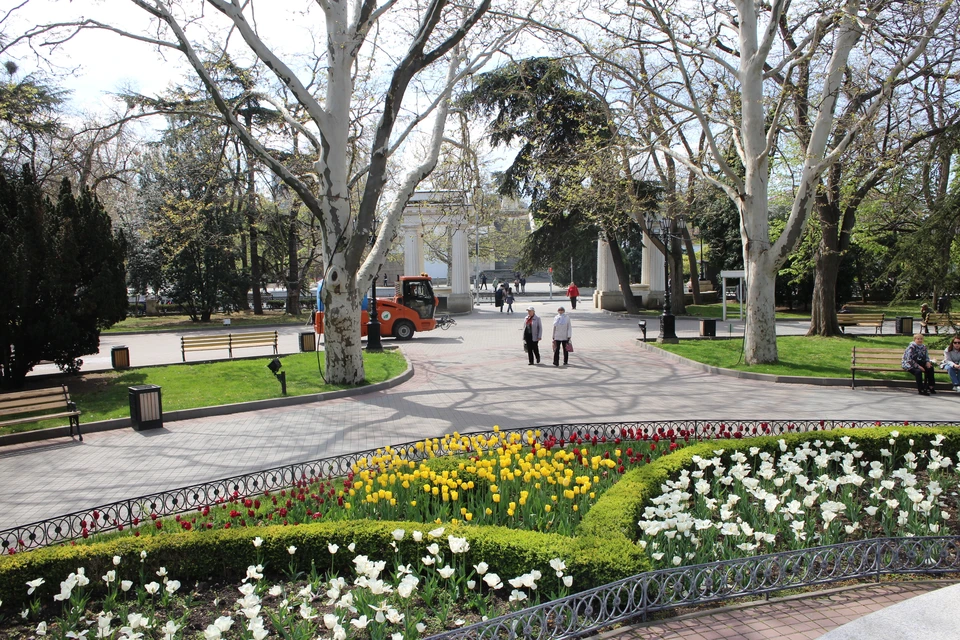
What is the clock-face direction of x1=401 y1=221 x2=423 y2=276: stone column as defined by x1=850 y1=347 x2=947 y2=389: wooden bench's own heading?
The stone column is roughly at 4 o'clock from the wooden bench.

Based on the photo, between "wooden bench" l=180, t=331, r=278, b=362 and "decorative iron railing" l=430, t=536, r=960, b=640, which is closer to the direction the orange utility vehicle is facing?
the decorative iron railing

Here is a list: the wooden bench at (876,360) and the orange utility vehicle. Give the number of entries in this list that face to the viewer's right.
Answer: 1

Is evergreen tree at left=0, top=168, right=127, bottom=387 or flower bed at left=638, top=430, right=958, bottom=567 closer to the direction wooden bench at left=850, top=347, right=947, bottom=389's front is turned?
the flower bed

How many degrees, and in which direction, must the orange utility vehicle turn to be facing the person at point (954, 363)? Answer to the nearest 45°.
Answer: approximately 45° to its right

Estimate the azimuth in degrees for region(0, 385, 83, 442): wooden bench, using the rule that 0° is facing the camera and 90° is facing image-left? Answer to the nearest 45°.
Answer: approximately 315°

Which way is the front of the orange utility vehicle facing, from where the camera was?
facing to the right of the viewer

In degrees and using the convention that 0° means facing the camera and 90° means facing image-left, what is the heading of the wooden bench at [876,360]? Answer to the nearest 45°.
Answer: approximately 0°

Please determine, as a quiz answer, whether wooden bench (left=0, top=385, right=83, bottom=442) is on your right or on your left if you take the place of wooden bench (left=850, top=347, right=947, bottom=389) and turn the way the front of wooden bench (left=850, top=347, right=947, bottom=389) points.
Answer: on your right
